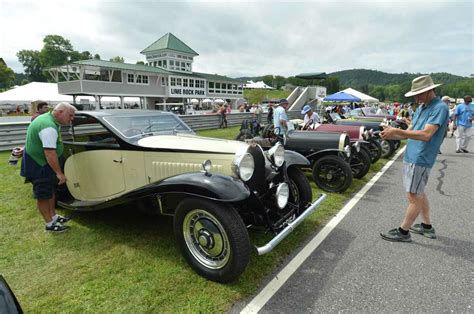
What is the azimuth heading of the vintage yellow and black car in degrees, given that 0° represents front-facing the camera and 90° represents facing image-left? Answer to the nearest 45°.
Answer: approximately 315°

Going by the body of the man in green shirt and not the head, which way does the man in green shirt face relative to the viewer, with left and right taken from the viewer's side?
facing to the right of the viewer

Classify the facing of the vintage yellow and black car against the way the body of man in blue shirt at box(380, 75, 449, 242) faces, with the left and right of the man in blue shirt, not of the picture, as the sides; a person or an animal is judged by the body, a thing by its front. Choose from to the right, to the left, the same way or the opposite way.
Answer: the opposite way

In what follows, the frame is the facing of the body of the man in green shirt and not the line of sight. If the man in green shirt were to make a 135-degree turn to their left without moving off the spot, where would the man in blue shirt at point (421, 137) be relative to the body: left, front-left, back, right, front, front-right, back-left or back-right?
back

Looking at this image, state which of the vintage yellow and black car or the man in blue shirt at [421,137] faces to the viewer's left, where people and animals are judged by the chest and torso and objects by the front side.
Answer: the man in blue shirt

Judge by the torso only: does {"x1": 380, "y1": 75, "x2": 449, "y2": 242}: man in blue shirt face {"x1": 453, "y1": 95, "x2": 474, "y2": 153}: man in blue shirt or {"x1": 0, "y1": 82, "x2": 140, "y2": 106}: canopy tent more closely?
the canopy tent

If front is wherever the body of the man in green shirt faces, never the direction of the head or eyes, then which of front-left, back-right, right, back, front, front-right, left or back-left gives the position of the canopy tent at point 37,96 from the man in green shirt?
left

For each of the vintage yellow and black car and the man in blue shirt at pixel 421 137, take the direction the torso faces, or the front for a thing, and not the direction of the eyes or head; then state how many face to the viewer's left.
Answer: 1

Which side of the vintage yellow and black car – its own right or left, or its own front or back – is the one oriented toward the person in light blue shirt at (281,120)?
left

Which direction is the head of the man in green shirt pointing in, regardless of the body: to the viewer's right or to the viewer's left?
to the viewer's right

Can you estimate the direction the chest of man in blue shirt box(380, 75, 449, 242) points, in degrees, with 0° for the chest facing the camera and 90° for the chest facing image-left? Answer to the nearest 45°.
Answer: approximately 90°

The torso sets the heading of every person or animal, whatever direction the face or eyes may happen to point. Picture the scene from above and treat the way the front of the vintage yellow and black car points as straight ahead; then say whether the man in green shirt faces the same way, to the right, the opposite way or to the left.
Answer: to the left

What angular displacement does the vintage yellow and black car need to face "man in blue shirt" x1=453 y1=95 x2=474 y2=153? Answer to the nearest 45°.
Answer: approximately 90° to its left
